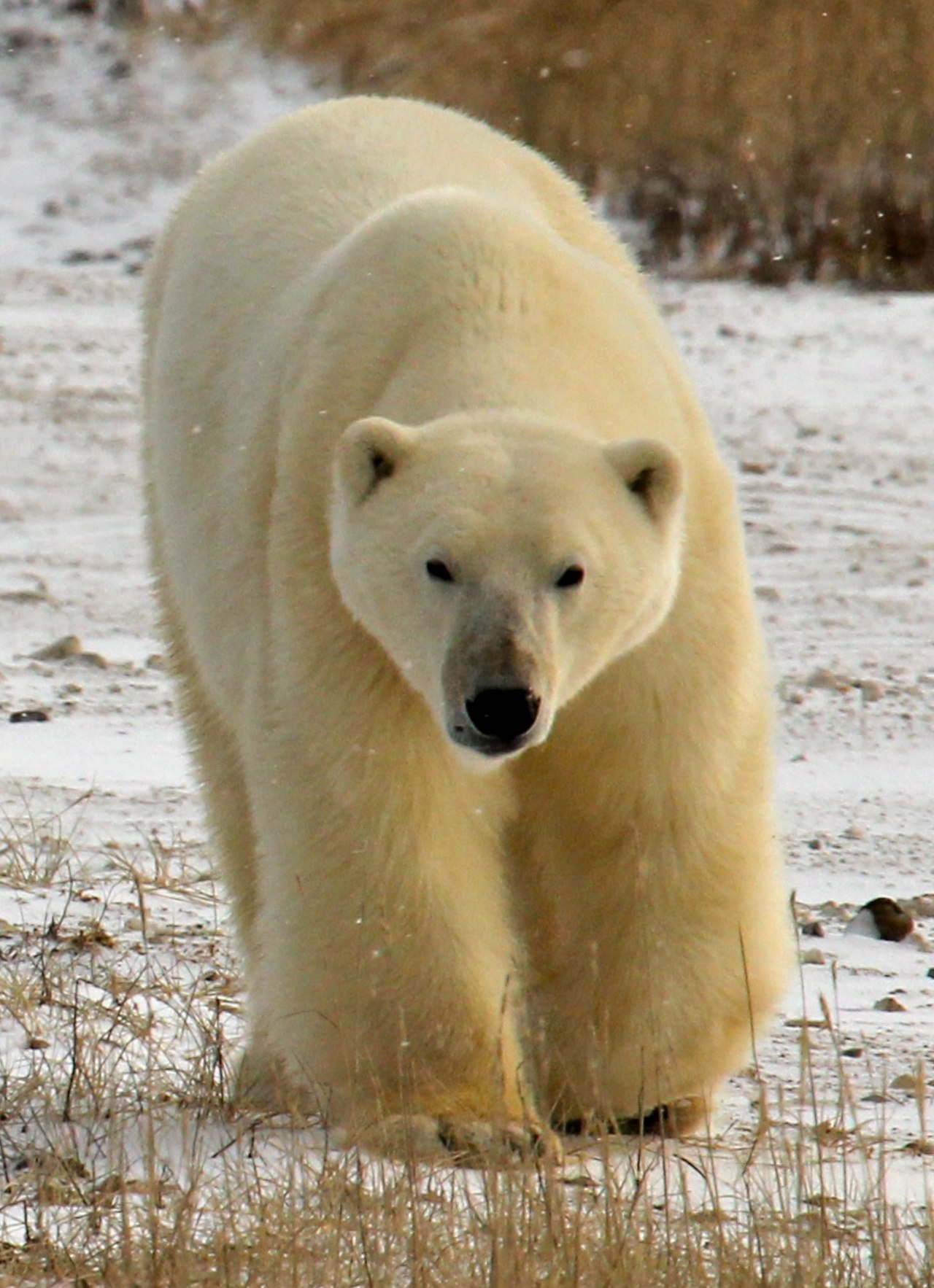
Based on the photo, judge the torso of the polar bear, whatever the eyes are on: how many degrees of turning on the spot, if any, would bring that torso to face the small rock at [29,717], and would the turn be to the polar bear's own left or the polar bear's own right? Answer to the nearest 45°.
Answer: approximately 135° to the polar bear's own right

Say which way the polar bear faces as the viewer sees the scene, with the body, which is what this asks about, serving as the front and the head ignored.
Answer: toward the camera

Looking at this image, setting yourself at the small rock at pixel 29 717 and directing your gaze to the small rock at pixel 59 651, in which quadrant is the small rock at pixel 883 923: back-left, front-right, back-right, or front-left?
back-right

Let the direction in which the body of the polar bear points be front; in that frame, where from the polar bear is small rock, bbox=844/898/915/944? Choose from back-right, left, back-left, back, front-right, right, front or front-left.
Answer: back-left

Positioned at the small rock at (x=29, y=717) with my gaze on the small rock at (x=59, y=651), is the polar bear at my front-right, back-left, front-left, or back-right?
back-right

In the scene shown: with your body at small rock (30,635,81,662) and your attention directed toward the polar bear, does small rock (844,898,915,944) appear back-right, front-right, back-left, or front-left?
front-left

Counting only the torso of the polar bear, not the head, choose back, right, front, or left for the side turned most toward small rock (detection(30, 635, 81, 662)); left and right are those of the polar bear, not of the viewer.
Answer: back
